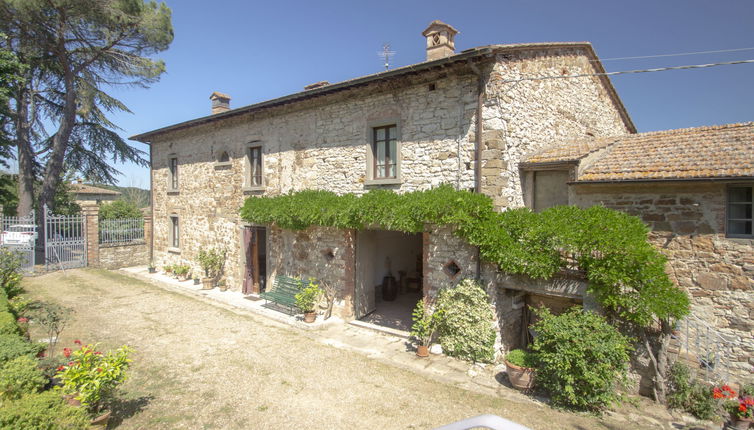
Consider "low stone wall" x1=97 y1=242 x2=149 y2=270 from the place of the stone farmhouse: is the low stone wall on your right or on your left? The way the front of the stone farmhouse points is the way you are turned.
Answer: on your right

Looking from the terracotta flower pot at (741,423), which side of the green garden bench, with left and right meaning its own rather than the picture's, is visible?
left

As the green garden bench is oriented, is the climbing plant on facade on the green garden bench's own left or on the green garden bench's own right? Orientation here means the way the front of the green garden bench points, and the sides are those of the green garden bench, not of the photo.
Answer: on the green garden bench's own left

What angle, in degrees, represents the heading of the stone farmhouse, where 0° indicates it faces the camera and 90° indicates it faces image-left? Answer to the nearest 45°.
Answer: approximately 45°

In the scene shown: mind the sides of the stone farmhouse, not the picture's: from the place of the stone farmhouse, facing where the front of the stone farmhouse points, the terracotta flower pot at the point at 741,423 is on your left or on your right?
on your left

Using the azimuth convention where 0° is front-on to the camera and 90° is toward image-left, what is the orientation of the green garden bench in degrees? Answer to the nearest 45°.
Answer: approximately 45°

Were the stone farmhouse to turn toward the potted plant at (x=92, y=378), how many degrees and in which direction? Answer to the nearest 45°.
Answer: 0° — it already faces it

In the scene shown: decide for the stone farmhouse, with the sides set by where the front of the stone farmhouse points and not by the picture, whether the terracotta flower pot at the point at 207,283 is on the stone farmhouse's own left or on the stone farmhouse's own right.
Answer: on the stone farmhouse's own right

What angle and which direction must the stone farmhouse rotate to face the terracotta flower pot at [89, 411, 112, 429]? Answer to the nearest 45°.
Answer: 0° — it already faces it

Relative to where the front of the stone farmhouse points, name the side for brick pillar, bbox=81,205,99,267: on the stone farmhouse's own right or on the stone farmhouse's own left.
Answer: on the stone farmhouse's own right
